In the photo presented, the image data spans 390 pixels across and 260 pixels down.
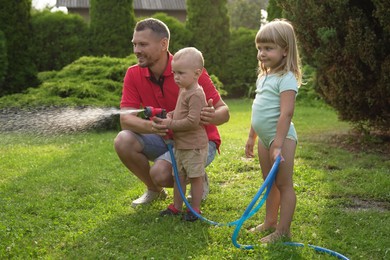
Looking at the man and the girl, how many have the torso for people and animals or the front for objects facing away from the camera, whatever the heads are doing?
0

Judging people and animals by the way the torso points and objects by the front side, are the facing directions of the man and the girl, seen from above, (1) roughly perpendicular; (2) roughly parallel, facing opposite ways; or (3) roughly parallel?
roughly parallel

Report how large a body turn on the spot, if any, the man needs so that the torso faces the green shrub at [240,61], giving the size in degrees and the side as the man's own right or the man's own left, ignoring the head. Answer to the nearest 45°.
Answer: approximately 135° to the man's own right

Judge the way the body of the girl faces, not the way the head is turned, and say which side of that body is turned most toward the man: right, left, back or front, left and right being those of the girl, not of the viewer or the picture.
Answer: right

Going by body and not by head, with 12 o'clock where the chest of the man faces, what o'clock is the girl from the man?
The girl is roughly at 9 o'clock from the man.

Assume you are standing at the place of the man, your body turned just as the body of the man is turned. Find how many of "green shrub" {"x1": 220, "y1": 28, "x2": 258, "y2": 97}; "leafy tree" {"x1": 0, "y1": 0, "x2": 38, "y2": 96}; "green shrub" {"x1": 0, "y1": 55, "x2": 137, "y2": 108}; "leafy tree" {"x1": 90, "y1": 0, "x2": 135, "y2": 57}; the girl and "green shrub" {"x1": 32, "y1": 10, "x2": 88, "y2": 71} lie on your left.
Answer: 1

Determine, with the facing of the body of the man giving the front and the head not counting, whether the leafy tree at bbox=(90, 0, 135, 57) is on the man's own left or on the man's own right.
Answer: on the man's own right
